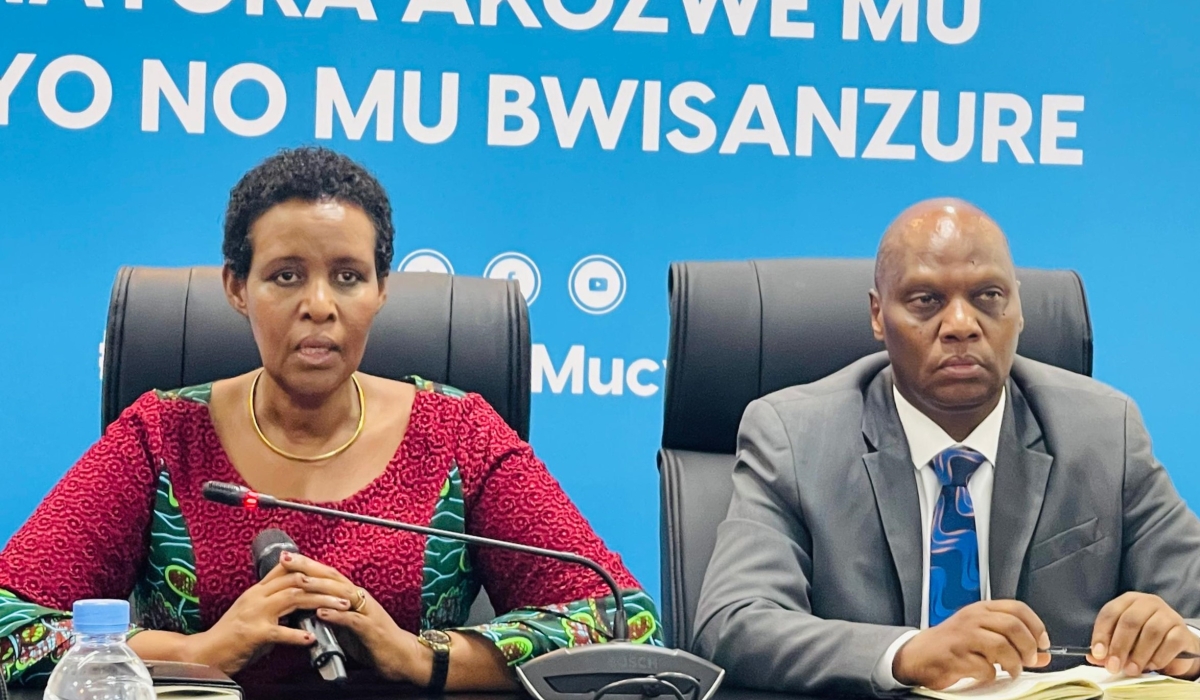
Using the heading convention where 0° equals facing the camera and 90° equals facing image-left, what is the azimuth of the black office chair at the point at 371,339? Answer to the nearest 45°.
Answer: approximately 0°

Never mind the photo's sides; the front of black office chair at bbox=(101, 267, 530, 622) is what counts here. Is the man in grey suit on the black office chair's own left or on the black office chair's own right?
on the black office chair's own left

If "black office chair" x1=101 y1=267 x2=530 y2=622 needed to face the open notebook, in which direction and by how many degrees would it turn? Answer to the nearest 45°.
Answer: approximately 45° to its left

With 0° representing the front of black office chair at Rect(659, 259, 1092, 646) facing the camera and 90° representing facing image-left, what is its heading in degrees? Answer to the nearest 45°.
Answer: approximately 0°
